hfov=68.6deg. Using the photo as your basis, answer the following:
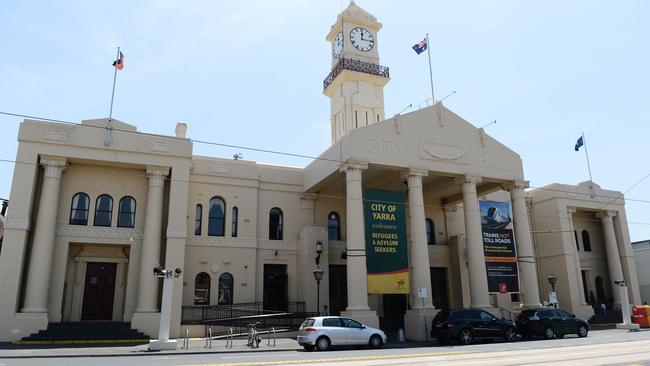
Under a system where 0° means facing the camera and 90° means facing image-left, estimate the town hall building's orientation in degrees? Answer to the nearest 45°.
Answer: approximately 315°

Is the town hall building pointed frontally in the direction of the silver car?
yes

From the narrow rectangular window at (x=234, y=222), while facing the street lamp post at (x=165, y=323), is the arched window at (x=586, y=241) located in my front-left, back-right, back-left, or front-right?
back-left

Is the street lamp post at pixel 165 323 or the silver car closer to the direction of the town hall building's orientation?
the silver car

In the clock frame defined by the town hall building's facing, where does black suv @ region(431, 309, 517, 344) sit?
The black suv is roughly at 11 o'clock from the town hall building.

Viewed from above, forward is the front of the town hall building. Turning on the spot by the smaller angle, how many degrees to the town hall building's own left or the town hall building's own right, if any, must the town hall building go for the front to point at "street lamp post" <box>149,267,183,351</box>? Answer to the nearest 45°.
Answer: approximately 45° to the town hall building's own right

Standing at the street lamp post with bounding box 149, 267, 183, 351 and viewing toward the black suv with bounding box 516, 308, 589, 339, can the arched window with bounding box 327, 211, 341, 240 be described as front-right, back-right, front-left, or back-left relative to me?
front-left
